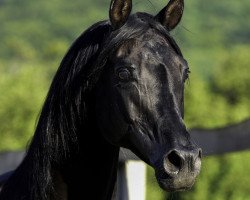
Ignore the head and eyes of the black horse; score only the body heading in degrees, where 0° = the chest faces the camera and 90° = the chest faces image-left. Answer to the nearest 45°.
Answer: approximately 315°
